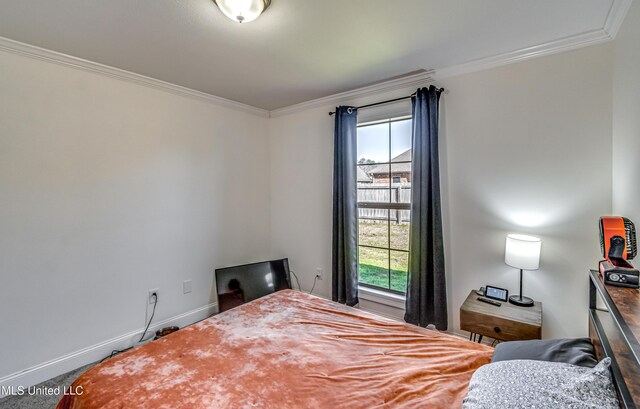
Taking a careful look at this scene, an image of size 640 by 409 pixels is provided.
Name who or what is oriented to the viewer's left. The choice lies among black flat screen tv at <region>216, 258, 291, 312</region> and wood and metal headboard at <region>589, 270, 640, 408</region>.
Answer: the wood and metal headboard

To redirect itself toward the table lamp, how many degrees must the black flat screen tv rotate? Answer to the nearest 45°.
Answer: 0° — it already faces it

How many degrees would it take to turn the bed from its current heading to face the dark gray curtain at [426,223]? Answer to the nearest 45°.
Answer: approximately 90° to its right

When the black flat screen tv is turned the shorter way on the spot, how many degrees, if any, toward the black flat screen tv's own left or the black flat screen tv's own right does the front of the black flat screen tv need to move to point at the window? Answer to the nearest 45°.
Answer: approximately 45° to the black flat screen tv's own left

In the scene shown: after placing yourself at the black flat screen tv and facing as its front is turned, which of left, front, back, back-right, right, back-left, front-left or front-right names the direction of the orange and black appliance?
front

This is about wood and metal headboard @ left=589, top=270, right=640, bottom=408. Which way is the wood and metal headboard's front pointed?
to the viewer's left

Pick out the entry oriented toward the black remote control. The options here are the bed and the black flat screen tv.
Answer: the black flat screen tv

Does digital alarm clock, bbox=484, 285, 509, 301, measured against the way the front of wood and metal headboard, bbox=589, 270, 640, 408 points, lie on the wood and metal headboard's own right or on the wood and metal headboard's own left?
on the wood and metal headboard's own right

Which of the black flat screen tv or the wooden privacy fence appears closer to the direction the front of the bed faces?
the black flat screen tv

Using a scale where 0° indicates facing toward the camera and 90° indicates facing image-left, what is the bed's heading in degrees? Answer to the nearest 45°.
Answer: approximately 135°

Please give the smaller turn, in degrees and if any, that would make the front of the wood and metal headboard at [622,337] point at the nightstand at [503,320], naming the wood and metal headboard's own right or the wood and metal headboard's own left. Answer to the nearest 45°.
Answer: approximately 45° to the wood and metal headboard's own right

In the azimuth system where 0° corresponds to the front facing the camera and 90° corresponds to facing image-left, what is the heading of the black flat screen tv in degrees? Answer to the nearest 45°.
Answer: approximately 315°

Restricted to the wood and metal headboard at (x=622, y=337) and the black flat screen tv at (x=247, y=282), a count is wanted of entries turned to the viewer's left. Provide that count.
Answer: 1
